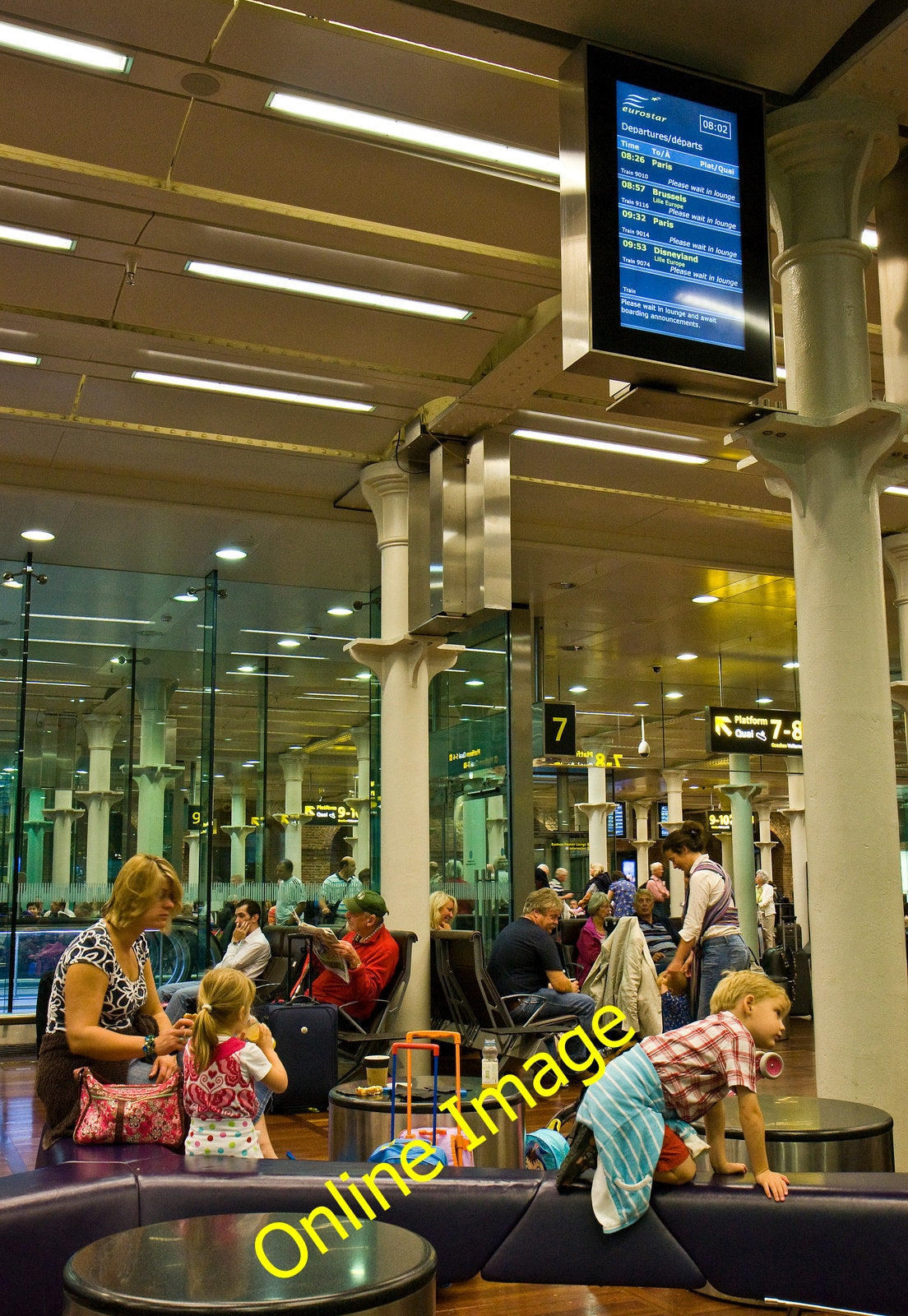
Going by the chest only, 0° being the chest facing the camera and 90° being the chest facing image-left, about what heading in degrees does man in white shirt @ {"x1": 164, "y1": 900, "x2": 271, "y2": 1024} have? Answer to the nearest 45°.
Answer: approximately 90°

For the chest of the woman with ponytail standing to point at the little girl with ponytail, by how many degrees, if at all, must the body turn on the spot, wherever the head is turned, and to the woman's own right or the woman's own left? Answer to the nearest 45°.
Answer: approximately 45° to the woman's own left

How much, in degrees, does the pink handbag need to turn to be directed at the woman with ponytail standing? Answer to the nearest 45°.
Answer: approximately 135° to its left

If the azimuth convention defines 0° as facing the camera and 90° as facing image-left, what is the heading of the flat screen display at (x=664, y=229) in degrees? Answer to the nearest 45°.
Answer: approximately 315°

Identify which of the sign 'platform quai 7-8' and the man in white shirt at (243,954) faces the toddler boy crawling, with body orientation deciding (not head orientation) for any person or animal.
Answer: the sign 'platform quai 7-8'

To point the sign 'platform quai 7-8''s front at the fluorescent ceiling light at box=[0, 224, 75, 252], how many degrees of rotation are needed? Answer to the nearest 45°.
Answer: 0° — it already faces it

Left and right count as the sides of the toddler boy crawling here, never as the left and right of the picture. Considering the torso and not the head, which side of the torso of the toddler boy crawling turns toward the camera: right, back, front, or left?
right

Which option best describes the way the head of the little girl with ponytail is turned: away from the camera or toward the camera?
away from the camera

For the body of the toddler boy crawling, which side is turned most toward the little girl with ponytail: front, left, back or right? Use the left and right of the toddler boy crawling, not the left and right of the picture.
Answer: back
